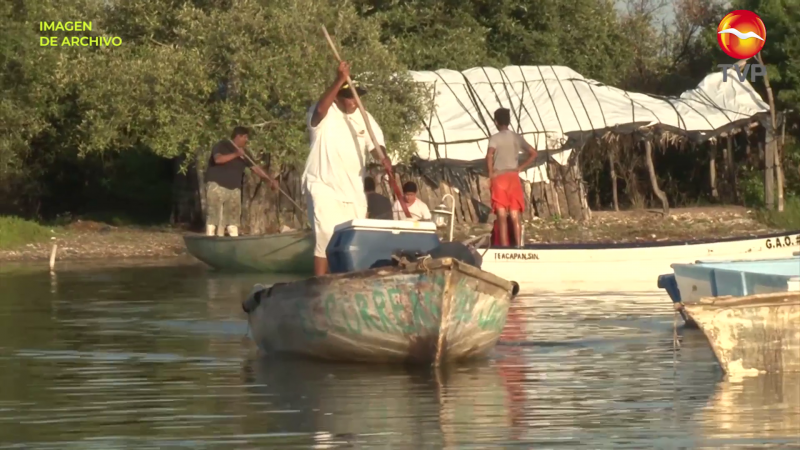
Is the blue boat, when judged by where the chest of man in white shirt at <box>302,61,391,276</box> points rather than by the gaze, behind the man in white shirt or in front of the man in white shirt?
in front

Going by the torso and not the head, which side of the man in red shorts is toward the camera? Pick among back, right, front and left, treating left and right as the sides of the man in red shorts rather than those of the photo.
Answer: back

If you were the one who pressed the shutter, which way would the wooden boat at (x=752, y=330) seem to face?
facing to the left of the viewer

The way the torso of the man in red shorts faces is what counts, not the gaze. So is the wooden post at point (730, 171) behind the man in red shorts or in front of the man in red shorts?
in front

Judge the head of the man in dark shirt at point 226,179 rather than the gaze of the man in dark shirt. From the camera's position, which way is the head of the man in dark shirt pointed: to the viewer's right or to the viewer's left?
to the viewer's right

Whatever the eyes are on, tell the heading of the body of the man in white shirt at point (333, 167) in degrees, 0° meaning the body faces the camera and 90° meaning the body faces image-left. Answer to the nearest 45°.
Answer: approximately 315°

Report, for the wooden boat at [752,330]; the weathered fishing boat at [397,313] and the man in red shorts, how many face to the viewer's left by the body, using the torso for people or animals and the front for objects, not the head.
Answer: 1
